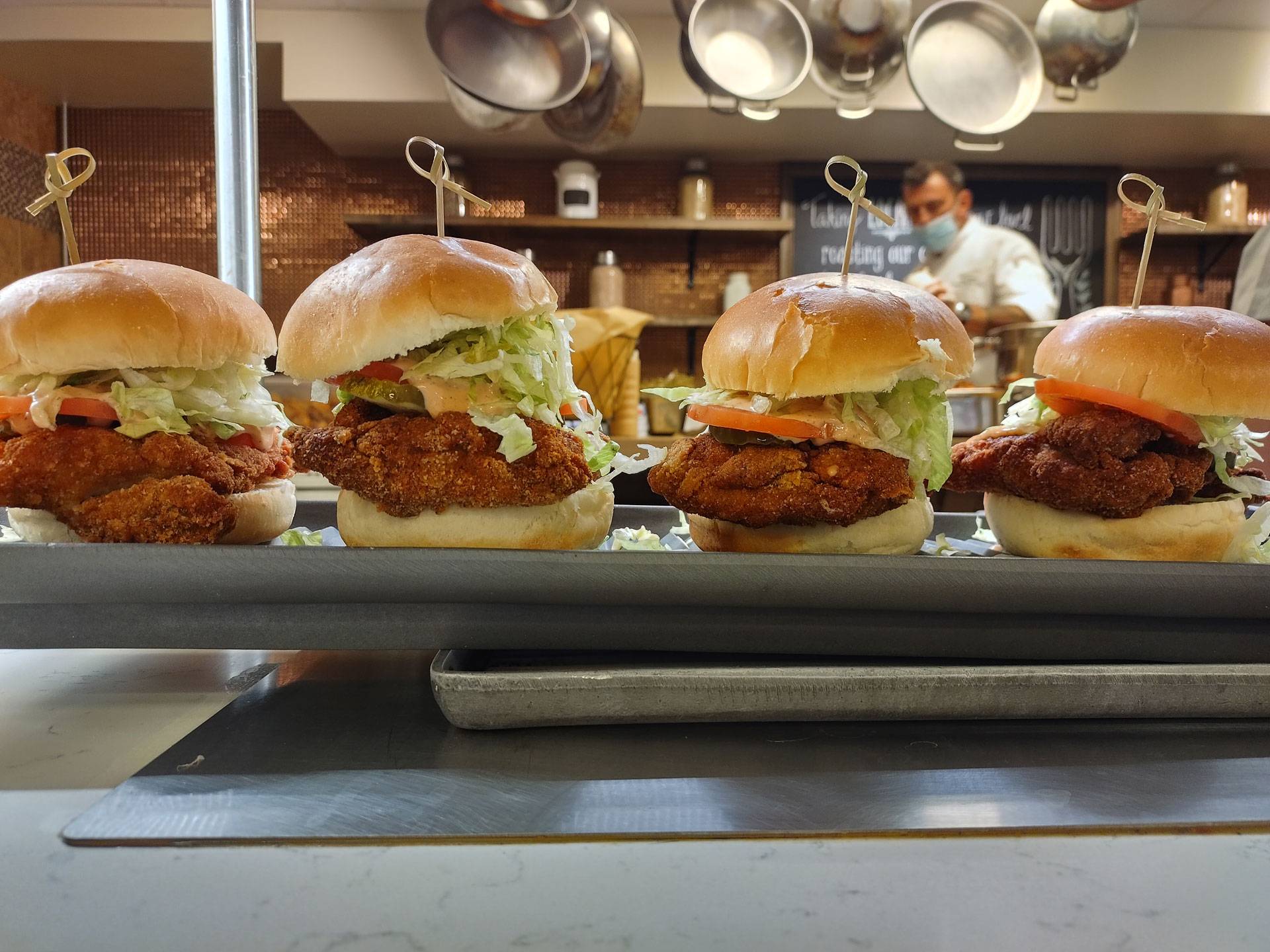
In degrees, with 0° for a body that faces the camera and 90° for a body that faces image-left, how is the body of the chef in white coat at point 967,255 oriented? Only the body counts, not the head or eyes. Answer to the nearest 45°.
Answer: approximately 45°

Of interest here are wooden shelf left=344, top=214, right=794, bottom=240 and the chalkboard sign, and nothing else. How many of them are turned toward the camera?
2

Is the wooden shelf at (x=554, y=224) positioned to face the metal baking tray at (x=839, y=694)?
yes

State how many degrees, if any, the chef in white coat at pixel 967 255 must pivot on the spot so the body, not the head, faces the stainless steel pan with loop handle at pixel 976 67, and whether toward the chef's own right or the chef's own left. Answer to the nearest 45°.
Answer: approximately 45° to the chef's own left
